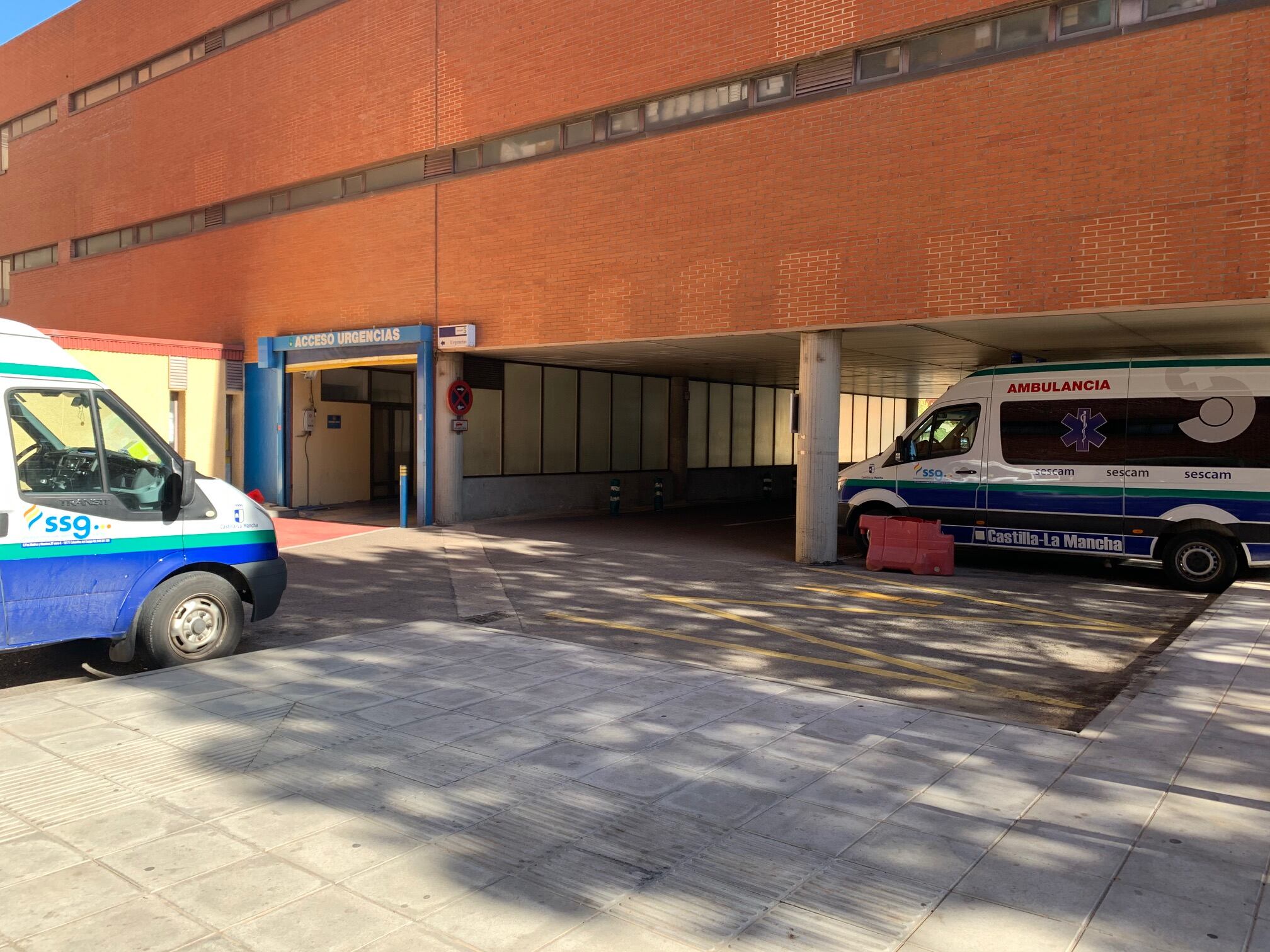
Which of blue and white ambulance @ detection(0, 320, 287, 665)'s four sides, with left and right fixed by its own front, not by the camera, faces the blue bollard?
left

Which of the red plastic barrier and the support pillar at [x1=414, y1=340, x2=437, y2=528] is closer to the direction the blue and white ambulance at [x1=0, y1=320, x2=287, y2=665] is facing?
the red plastic barrier

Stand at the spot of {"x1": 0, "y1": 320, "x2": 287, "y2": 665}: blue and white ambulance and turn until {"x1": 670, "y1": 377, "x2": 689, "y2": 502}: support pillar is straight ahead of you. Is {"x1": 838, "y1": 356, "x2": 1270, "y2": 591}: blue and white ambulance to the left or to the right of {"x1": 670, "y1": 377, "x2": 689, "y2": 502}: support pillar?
right

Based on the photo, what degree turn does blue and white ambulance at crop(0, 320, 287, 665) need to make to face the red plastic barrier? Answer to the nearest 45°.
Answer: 0° — it already faces it

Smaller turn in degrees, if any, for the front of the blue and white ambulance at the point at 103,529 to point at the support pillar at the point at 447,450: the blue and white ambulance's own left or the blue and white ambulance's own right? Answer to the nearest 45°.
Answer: approximately 45° to the blue and white ambulance's own left

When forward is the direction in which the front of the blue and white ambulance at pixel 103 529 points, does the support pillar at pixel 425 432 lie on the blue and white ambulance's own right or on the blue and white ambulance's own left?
on the blue and white ambulance's own left

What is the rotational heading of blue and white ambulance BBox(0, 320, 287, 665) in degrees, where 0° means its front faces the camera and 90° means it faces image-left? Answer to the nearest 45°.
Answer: approximately 270°
